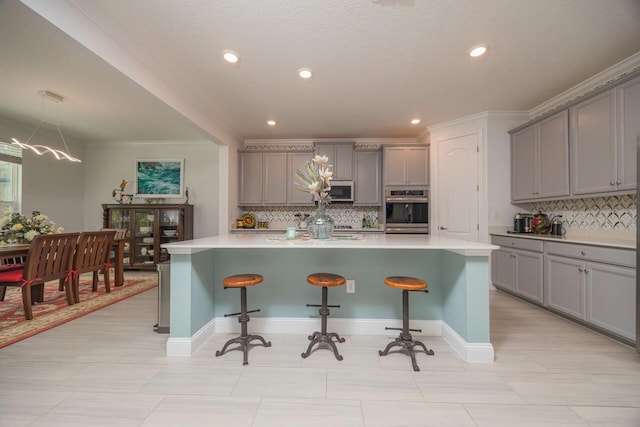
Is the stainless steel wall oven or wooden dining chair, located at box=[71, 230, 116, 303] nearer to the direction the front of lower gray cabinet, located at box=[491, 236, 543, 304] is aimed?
the wooden dining chair

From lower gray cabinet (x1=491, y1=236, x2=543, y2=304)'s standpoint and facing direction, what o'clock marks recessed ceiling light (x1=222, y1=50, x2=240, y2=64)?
The recessed ceiling light is roughly at 12 o'clock from the lower gray cabinet.

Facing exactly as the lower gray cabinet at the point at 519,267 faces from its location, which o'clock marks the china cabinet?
The china cabinet is roughly at 1 o'clock from the lower gray cabinet.

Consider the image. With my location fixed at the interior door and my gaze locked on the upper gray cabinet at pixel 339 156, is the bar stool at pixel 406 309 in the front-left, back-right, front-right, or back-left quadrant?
front-left

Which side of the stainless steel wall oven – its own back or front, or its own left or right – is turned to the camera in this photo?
front

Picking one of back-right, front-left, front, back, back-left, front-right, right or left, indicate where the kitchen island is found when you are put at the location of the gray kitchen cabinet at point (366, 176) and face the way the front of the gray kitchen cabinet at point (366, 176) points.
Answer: front

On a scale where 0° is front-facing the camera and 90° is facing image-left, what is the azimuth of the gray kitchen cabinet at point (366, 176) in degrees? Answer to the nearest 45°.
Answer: approximately 0°

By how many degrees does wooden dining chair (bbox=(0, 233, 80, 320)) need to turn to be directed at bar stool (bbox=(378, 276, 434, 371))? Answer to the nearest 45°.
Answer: approximately 180°

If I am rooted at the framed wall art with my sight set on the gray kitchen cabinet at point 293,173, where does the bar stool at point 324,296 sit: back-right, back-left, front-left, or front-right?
front-right

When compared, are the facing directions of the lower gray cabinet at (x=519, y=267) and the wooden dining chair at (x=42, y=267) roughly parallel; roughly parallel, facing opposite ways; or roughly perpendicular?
roughly parallel

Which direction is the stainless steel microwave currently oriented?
toward the camera

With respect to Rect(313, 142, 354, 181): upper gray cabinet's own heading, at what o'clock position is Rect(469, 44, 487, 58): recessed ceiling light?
The recessed ceiling light is roughly at 11 o'clock from the upper gray cabinet.

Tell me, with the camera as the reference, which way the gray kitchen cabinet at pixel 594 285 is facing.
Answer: facing the viewer and to the left of the viewer

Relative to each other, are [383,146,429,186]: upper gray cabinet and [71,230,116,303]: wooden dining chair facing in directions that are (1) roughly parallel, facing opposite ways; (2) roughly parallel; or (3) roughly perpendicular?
roughly perpendicular

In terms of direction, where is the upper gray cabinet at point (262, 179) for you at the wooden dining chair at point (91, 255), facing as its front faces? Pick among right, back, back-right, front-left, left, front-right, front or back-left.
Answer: back-right

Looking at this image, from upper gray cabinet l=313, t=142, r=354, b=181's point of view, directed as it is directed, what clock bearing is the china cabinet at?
The china cabinet is roughly at 3 o'clock from the upper gray cabinet.

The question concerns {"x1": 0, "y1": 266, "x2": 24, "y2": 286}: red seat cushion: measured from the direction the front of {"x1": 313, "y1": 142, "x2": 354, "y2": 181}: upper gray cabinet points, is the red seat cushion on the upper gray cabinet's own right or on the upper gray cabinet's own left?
on the upper gray cabinet's own right

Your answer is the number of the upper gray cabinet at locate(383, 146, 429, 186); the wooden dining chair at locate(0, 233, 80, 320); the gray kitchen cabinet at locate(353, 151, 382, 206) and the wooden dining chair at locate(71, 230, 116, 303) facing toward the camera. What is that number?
2

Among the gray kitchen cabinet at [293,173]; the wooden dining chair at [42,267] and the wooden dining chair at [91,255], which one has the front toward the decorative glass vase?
the gray kitchen cabinet
